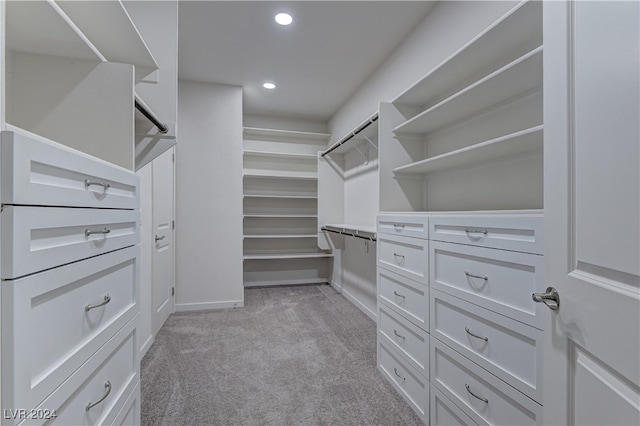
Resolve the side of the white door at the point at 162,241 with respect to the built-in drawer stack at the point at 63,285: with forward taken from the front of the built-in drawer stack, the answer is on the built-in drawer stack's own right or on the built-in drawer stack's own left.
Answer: on the built-in drawer stack's own left

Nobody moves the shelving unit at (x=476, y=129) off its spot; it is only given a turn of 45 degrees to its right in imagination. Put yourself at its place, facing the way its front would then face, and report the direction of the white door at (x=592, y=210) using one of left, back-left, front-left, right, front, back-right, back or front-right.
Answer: left

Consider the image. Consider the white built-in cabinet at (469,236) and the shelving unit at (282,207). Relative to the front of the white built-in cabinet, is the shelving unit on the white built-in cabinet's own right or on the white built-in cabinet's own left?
on the white built-in cabinet's own right

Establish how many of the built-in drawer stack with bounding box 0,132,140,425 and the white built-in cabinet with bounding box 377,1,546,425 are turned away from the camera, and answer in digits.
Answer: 0

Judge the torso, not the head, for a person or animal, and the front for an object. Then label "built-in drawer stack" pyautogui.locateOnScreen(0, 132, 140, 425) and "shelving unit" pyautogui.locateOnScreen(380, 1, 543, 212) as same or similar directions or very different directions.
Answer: very different directions

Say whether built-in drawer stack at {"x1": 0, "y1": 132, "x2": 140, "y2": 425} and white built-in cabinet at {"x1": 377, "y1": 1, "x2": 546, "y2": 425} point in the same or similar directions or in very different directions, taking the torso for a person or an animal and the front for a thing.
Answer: very different directions

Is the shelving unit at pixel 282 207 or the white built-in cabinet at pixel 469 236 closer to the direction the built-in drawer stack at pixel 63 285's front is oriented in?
the white built-in cabinet

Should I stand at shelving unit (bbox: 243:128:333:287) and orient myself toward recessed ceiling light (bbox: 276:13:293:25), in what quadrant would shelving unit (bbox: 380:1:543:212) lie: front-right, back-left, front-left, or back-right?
front-left

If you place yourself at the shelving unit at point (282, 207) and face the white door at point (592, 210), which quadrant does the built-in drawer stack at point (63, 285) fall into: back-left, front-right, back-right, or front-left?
front-right

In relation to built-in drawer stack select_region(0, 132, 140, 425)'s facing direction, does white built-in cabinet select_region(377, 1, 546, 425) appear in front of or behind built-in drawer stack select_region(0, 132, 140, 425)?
in front

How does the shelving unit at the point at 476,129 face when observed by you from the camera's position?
facing the viewer and to the left of the viewer

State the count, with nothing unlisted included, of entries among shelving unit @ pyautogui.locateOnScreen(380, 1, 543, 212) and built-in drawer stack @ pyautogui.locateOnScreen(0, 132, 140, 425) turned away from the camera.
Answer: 0

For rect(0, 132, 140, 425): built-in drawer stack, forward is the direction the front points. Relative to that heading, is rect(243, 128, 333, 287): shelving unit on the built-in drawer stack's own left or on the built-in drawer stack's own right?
on the built-in drawer stack's own left

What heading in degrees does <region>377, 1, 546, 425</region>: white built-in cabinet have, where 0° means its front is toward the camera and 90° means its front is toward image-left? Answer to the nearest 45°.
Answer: approximately 45°

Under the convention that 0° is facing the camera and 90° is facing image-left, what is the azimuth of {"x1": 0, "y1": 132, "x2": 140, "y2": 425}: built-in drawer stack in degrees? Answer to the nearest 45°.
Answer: approximately 315°

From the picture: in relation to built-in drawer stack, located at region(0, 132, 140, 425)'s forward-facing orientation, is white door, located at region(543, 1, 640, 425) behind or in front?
in front

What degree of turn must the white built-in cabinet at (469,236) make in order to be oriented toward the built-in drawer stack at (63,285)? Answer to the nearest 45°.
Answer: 0° — it already faces it

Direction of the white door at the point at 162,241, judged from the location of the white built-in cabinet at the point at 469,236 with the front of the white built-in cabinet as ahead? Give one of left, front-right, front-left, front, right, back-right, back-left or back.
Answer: front-right
